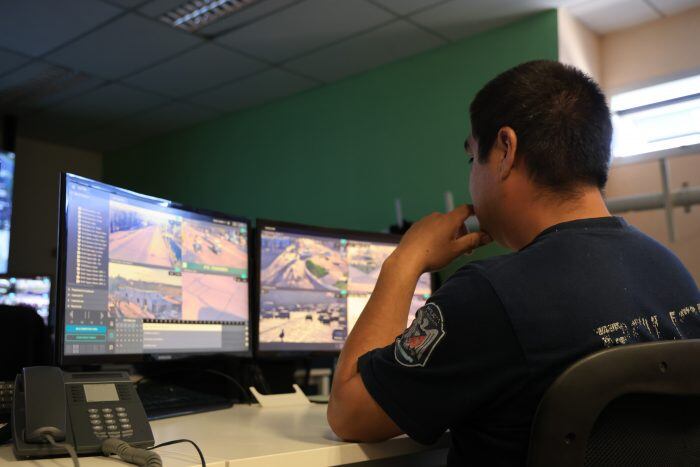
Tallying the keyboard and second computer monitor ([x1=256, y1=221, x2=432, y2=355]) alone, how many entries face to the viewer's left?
0

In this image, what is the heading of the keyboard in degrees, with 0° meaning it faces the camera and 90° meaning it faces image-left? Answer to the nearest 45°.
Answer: approximately 315°

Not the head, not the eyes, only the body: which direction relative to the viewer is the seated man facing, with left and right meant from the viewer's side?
facing away from the viewer and to the left of the viewer

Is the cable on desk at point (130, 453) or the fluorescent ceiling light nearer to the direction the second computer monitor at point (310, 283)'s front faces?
the cable on desk

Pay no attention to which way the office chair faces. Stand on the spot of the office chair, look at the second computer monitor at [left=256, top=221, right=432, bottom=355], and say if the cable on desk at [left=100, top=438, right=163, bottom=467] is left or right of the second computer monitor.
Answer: left

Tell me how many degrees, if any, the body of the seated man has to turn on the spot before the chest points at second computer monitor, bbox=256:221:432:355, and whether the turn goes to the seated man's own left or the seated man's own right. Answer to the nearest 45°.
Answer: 0° — they already face it

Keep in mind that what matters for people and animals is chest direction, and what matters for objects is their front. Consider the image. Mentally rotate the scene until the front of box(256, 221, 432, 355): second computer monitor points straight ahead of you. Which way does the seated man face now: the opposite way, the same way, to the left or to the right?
the opposite way

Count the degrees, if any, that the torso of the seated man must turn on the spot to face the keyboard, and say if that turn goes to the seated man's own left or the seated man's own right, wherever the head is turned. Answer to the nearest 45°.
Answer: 0° — they already face it

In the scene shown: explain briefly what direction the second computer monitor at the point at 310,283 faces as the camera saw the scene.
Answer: facing the viewer and to the right of the viewer

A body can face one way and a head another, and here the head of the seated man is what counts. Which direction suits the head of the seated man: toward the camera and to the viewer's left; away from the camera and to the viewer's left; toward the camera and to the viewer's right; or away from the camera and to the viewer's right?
away from the camera and to the viewer's left
